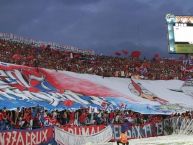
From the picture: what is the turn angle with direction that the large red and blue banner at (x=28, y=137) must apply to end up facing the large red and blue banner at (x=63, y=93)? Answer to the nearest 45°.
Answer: approximately 180°

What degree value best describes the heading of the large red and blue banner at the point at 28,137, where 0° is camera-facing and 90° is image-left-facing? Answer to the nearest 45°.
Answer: approximately 0°
